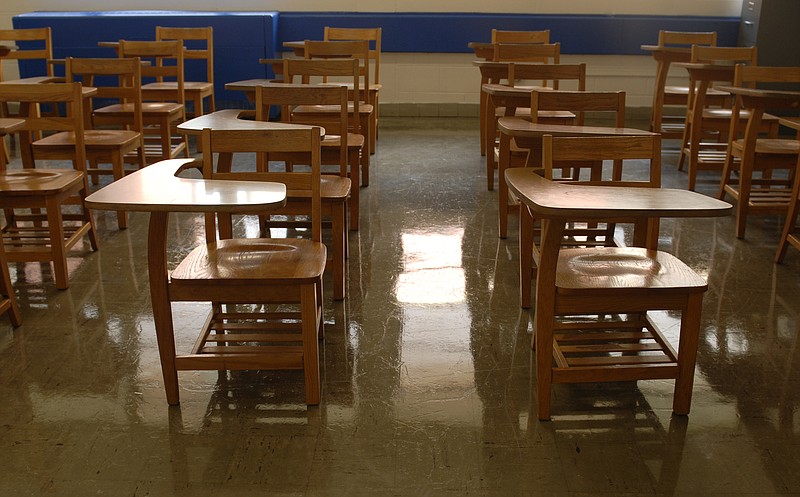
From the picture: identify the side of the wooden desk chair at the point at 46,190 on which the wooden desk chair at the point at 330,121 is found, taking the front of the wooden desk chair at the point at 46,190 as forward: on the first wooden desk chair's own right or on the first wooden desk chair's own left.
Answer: on the first wooden desk chair's own left

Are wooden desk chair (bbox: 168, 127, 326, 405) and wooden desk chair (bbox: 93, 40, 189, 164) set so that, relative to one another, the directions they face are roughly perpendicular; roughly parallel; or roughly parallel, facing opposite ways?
roughly parallel

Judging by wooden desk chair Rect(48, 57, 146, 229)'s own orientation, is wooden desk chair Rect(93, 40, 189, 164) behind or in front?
behind

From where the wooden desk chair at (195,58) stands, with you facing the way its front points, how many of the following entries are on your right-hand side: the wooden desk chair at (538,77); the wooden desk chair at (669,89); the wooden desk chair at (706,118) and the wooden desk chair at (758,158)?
0

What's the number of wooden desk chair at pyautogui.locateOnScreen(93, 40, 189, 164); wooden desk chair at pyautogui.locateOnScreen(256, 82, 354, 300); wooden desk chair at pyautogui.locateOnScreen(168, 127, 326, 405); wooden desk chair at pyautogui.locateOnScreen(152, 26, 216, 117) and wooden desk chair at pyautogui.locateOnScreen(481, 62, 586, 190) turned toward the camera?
5

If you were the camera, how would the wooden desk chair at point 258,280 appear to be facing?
facing the viewer

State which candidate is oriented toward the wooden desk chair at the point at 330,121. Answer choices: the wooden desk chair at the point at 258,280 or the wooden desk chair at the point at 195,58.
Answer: the wooden desk chair at the point at 195,58

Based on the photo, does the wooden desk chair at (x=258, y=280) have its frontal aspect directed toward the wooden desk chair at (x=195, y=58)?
no

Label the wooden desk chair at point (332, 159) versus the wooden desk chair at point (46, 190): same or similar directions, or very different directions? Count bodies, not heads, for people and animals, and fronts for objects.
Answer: same or similar directions

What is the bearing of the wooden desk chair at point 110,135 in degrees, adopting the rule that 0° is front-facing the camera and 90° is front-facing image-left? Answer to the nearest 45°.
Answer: approximately 45°

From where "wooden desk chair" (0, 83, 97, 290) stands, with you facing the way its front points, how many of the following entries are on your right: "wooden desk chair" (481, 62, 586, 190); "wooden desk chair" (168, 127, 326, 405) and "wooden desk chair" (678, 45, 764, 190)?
0

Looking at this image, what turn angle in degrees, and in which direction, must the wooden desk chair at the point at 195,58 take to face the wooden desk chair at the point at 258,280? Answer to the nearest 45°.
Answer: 0° — it already faces it

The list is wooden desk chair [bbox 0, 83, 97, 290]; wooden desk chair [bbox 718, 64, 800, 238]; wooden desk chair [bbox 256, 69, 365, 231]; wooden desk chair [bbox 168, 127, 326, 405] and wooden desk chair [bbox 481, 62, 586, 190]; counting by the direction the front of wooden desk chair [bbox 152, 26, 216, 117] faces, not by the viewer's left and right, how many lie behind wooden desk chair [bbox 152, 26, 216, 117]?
0

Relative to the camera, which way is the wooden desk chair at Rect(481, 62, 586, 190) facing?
toward the camera

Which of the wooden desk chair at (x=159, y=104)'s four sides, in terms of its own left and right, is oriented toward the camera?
front

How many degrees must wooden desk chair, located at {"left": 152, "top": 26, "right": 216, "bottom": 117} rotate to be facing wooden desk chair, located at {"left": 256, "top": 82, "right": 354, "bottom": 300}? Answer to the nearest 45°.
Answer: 0° — it already faces it

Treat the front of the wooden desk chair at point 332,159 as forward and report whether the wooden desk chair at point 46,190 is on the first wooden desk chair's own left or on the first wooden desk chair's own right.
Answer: on the first wooden desk chair's own right

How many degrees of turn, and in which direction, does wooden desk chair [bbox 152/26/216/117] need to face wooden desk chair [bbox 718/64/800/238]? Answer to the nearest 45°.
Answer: approximately 45° to its left

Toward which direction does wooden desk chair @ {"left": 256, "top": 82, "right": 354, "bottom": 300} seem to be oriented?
toward the camera
